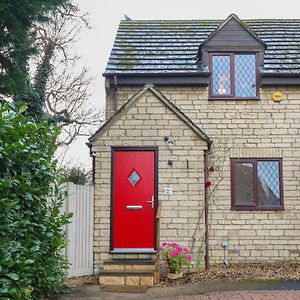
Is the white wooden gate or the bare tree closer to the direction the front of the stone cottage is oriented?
the white wooden gate

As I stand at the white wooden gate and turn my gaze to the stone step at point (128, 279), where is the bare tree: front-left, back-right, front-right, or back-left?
back-left

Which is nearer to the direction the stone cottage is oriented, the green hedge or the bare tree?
the green hedge

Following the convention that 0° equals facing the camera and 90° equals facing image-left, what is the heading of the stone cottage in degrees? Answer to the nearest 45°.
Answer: approximately 0°

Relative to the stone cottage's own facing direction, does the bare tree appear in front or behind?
behind

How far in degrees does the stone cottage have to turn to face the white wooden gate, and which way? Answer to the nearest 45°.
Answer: approximately 45° to its right

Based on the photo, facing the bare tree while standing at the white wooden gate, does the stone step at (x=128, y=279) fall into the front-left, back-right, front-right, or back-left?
back-right
